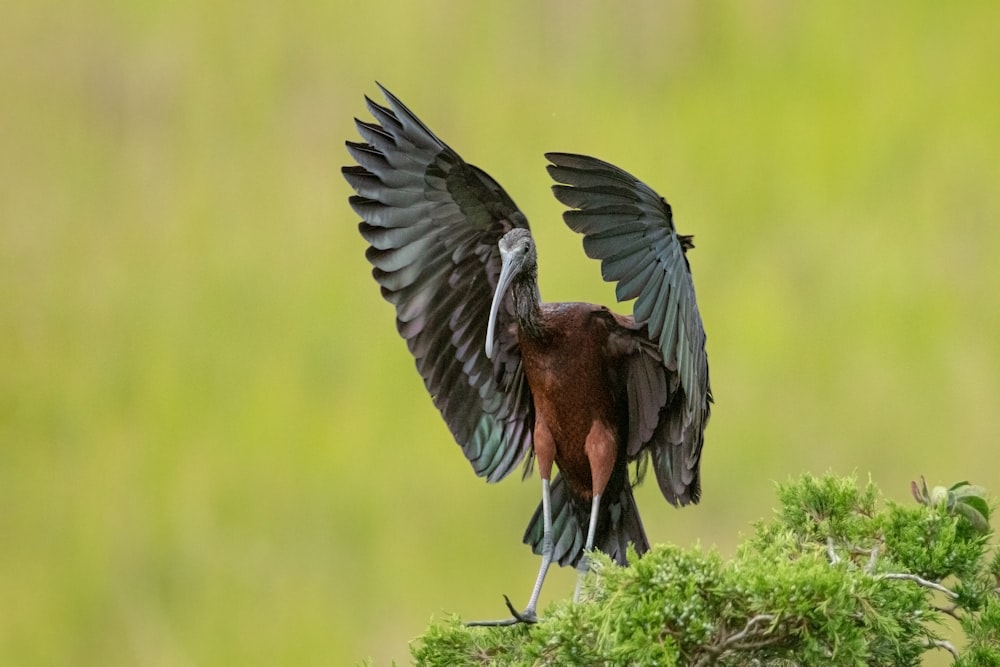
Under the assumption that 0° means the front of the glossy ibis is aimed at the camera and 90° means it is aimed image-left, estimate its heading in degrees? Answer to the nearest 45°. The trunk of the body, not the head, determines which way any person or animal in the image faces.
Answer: approximately 45°
